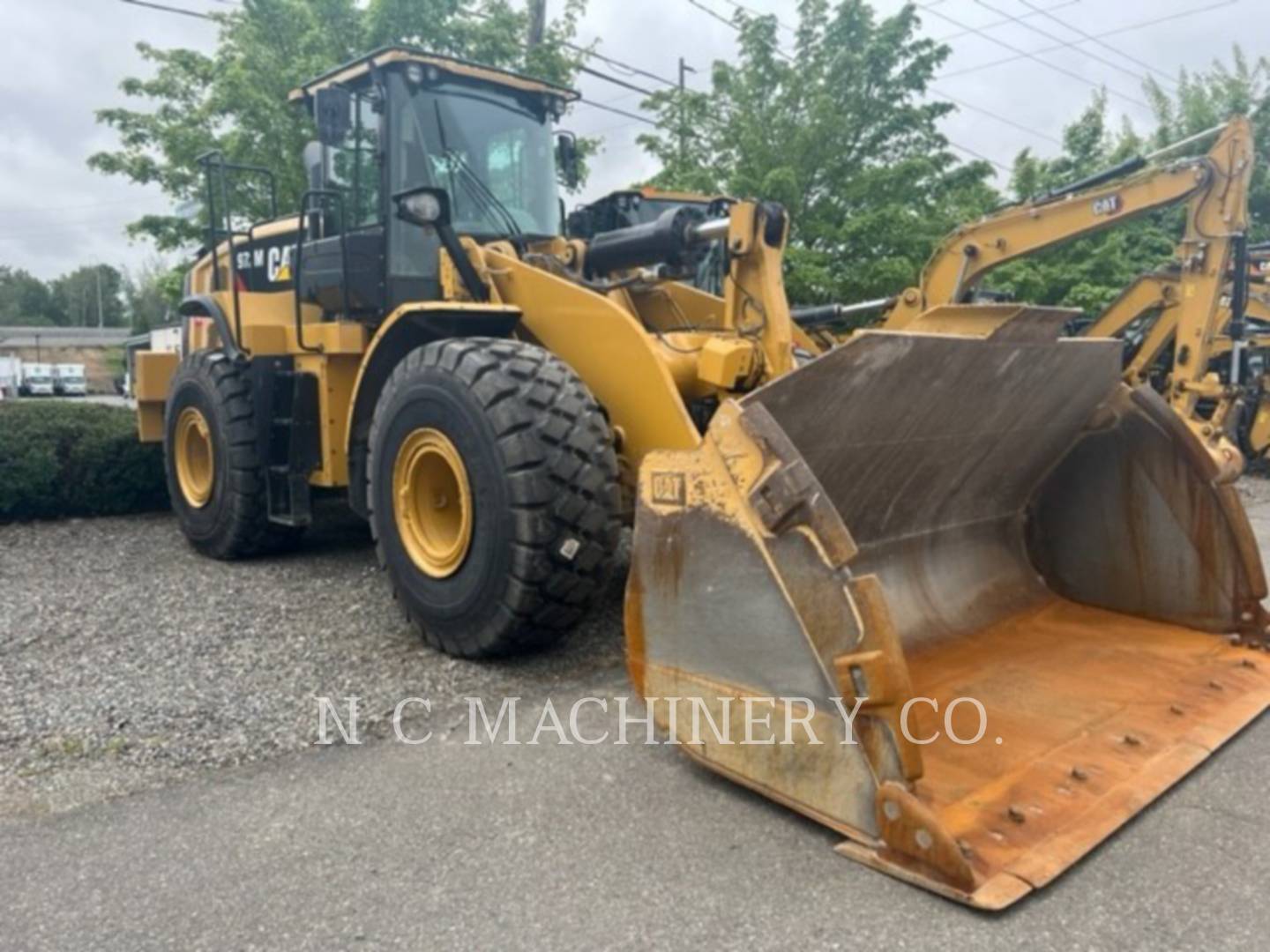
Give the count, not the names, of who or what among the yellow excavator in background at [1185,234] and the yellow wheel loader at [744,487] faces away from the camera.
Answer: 0

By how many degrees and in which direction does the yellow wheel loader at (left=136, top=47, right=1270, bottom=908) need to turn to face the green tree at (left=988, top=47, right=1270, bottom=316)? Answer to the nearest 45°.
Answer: approximately 90° to its left

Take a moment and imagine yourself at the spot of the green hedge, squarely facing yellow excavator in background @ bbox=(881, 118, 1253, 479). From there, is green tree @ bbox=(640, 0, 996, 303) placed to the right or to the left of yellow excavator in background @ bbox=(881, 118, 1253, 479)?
left

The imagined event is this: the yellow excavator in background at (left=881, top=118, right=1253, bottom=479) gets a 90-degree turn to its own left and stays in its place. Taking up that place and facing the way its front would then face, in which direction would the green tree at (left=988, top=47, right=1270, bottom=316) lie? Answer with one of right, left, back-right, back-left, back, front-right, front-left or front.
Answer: front

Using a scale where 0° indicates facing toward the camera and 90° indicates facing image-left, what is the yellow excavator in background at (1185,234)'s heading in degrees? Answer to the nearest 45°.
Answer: approximately 270°

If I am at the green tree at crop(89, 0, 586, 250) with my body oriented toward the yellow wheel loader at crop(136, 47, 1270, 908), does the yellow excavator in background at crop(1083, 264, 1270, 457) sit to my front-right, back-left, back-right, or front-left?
front-left

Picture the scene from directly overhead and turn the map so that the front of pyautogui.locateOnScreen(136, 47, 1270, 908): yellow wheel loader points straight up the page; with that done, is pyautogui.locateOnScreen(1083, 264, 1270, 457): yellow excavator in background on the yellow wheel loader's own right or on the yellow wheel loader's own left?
on the yellow wheel loader's own left

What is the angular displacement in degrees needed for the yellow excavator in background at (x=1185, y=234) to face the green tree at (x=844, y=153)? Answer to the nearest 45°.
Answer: approximately 135° to its left

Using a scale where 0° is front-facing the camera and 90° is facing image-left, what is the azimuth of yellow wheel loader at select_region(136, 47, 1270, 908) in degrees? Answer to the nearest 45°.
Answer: approximately 315°

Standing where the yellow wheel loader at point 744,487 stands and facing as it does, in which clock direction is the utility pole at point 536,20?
The utility pole is roughly at 7 o'clock from the yellow wheel loader.

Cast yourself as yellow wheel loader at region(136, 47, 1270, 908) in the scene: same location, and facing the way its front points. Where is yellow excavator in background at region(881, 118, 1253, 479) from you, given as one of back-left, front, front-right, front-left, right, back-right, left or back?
left

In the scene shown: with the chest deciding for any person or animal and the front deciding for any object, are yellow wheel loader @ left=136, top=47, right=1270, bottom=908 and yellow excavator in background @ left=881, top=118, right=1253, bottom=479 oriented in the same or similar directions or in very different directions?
same or similar directions

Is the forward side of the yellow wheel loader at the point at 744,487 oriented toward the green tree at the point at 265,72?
no

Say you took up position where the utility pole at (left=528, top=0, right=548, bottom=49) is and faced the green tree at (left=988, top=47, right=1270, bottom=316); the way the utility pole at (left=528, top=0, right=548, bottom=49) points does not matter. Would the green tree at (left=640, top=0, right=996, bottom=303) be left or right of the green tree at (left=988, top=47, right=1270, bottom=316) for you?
right
